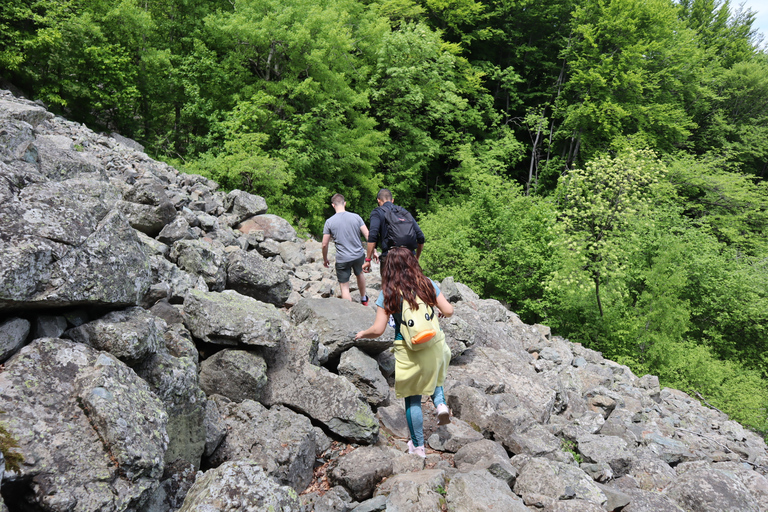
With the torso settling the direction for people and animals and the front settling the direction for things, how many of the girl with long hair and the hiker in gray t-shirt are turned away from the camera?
2

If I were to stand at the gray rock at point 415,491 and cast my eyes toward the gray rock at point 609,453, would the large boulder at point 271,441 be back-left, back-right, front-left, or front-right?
back-left

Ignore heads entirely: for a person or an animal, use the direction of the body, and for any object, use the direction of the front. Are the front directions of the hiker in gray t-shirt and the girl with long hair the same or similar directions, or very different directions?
same or similar directions

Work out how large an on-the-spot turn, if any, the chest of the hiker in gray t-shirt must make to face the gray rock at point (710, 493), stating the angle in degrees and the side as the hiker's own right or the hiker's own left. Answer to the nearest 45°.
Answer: approximately 135° to the hiker's own right

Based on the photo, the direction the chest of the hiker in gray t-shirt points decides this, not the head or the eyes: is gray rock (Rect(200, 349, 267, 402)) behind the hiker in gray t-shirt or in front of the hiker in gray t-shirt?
behind

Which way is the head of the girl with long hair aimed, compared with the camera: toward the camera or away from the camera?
away from the camera

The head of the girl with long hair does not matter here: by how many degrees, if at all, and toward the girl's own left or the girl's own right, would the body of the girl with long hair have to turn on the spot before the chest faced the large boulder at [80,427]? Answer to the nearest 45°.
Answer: approximately 135° to the girl's own left

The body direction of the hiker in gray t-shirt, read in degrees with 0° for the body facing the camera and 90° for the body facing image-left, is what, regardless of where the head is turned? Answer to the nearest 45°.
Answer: approximately 180°

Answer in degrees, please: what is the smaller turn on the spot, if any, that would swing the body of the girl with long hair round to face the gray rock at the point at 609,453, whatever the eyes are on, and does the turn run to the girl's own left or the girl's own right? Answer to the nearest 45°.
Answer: approximately 90° to the girl's own right

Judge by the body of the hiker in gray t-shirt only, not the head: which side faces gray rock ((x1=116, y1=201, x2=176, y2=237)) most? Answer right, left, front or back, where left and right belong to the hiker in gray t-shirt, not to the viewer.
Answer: left

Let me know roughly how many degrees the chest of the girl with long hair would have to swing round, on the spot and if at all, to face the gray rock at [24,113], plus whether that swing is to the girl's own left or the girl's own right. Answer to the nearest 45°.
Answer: approximately 45° to the girl's own left

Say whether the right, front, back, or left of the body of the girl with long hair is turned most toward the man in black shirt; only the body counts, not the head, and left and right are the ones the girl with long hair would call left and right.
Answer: front

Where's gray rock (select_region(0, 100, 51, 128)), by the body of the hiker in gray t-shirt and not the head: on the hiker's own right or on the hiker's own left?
on the hiker's own left

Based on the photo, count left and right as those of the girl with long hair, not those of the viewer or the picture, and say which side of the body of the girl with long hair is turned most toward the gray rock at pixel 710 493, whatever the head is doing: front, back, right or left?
right

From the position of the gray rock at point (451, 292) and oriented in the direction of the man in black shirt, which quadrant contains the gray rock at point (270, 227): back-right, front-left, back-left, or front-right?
front-right

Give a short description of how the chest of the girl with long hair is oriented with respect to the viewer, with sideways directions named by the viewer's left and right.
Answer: facing away from the viewer

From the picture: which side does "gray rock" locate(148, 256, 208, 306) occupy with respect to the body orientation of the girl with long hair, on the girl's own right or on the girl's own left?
on the girl's own left
